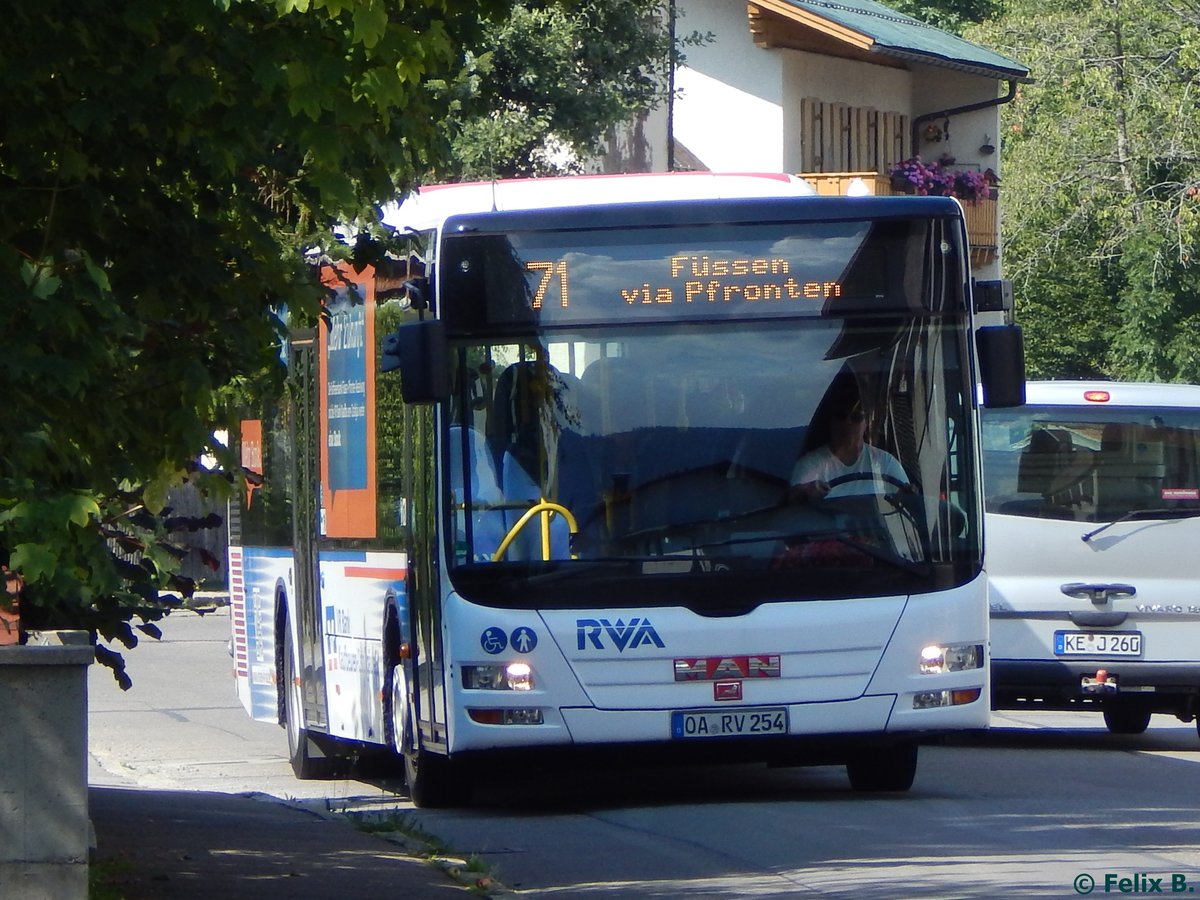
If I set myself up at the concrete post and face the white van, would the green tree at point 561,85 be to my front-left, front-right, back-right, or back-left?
front-left

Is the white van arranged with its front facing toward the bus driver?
no

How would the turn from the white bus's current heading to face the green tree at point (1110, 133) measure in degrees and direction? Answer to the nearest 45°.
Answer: approximately 180°

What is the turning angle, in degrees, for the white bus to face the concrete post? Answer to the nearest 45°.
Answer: approximately 45° to its right

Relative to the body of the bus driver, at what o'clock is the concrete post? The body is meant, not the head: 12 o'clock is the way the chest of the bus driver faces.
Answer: The concrete post is roughly at 1 o'clock from the bus driver.

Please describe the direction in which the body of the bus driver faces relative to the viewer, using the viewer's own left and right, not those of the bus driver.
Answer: facing the viewer

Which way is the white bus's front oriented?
toward the camera

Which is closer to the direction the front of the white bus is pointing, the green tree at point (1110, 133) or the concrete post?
the concrete post

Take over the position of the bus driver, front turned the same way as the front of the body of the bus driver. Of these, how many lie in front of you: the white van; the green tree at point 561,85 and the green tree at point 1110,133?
0

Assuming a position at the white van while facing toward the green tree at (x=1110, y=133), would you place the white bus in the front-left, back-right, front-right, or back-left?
back-left

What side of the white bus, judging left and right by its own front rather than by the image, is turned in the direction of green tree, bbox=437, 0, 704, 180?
back

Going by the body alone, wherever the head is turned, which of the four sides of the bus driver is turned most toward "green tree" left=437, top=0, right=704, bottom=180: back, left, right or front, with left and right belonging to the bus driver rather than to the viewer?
back

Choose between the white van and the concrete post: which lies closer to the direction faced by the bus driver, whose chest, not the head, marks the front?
the concrete post
